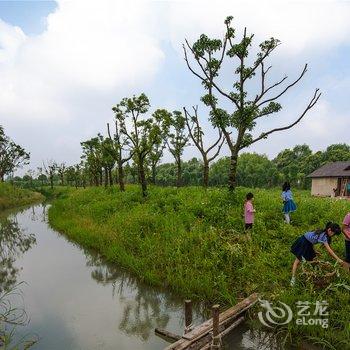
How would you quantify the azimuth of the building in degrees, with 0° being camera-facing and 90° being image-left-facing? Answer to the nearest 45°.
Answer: approximately 0°

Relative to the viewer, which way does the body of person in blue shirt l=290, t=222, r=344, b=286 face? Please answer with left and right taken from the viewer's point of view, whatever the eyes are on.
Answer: facing to the right of the viewer

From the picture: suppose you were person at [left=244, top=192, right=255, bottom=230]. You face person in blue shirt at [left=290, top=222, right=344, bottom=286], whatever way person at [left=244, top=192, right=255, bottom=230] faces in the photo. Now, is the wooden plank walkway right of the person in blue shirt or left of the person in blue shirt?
right

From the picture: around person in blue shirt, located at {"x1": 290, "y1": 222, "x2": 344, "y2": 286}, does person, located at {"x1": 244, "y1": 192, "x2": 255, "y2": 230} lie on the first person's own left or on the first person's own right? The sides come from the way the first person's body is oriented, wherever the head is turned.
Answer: on the first person's own left

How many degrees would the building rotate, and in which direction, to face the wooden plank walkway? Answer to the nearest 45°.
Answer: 0° — it already faces it
